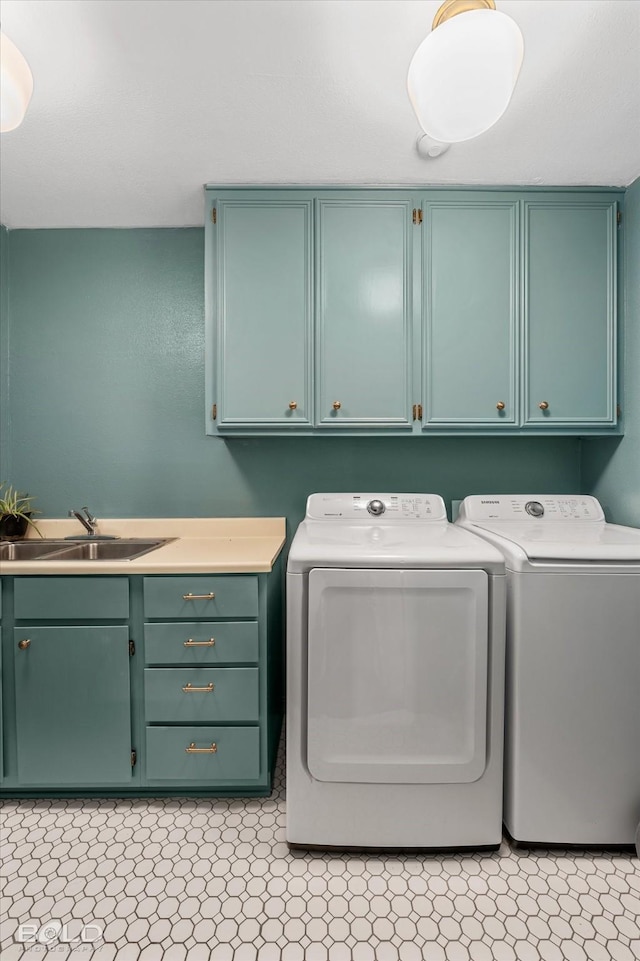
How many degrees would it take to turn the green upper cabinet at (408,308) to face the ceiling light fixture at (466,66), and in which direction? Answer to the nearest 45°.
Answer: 0° — it already faces it

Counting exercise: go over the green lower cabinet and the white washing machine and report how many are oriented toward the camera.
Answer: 2

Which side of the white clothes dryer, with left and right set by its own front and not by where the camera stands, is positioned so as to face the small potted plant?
right
